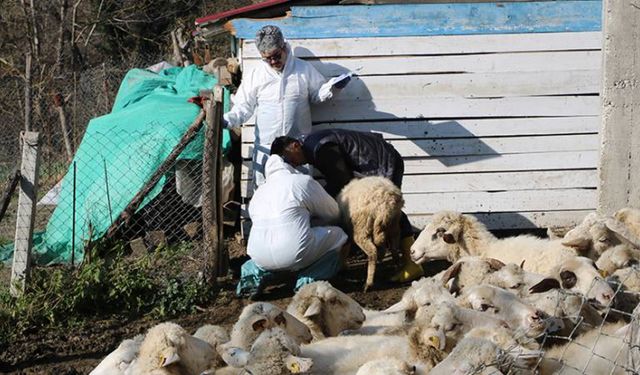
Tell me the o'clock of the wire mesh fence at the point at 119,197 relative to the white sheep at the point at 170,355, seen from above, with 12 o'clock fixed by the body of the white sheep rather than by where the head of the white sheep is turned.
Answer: The wire mesh fence is roughly at 9 o'clock from the white sheep.

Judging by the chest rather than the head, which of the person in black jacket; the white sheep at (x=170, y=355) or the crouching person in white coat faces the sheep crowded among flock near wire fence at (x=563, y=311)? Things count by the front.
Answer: the white sheep

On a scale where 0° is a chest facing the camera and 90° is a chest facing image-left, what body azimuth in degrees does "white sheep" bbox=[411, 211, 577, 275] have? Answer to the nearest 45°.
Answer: approximately 90°

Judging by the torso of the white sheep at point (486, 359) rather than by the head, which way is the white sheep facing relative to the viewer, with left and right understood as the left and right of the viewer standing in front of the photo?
facing to the right of the viewer

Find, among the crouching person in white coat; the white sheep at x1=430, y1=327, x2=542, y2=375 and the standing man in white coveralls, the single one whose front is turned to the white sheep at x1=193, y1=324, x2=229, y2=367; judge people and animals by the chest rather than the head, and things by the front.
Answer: the standing man in white coveralls

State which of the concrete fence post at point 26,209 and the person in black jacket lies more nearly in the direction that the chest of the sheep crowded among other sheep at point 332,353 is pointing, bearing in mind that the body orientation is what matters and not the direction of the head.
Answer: the concrete fence post

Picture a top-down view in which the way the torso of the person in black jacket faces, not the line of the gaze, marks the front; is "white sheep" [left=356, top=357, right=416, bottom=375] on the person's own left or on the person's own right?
on the person's own left

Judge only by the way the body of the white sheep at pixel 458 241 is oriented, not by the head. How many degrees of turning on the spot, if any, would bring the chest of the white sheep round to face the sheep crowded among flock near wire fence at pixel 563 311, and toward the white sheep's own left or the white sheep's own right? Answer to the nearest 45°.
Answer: approximately 90° to the white sheep's own left

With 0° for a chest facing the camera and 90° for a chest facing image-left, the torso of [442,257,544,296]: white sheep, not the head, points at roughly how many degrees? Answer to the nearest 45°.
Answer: approximately 270°

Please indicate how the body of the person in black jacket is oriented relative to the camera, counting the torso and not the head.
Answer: to the viewer's left
